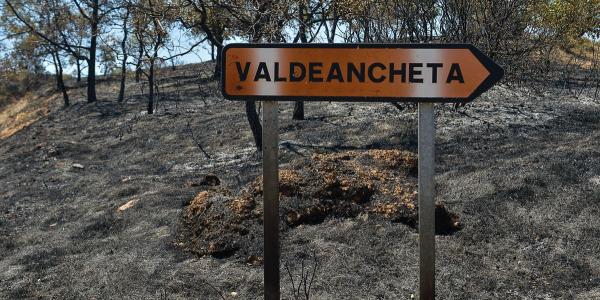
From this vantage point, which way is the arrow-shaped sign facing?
toward the camera
